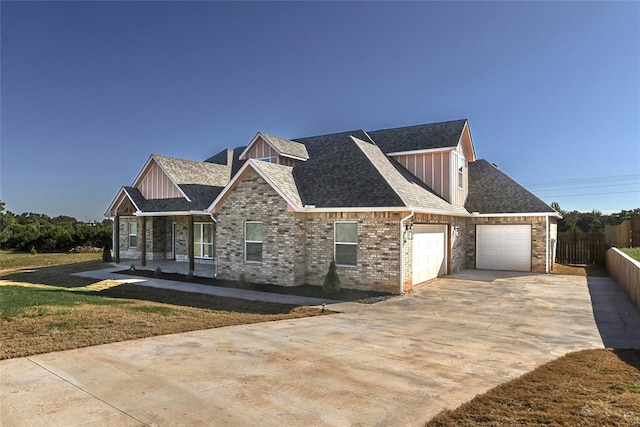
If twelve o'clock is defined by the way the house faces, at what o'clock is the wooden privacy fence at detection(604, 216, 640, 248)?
The wooden privacy fence is roughly at 7 o'clock from the house.

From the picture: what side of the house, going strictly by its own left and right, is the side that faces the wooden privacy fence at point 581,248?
left
